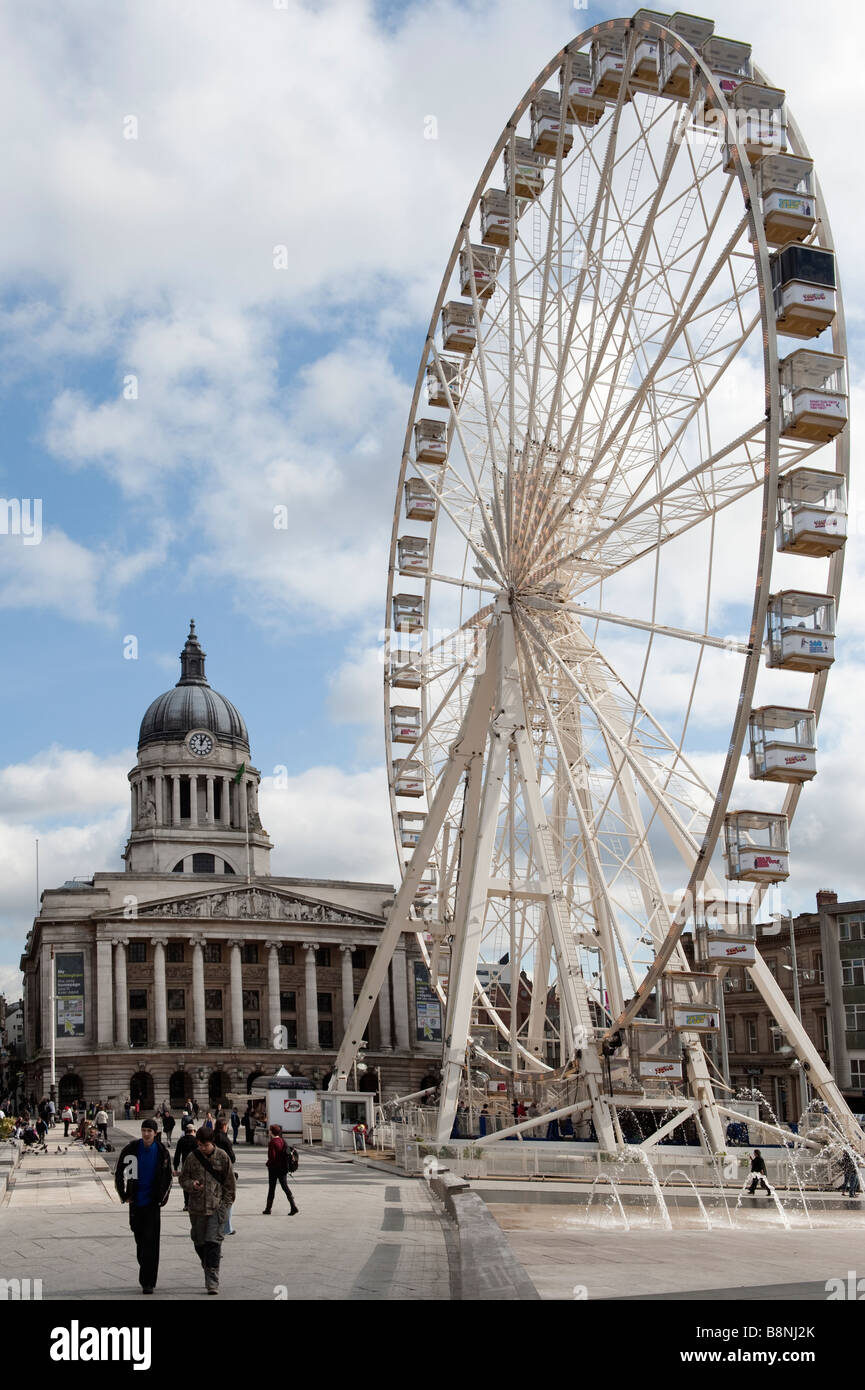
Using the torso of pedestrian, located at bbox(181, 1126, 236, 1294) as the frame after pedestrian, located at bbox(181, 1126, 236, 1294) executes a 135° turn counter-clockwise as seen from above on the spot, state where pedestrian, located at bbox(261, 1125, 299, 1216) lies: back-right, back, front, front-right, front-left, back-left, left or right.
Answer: front-left

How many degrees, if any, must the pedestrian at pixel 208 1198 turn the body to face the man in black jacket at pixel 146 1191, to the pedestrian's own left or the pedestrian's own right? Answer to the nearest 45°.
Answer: approximately 45° to the pedestrian's own right

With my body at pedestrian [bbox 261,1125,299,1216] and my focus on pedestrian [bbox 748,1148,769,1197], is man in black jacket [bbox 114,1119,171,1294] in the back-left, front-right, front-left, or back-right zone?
back-right

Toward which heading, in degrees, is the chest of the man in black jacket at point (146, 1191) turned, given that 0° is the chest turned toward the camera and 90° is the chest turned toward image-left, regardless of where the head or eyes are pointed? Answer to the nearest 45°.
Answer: approximately 0°

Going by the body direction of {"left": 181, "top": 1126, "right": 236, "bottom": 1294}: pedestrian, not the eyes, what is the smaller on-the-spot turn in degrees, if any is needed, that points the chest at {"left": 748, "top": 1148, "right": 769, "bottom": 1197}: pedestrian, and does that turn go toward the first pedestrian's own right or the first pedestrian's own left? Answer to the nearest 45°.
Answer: approximately 135° to the first pedestrian's own left

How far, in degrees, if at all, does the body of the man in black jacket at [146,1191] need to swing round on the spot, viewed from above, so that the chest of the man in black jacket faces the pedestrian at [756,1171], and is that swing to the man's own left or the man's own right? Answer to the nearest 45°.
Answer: approximately 135° to the man's own left

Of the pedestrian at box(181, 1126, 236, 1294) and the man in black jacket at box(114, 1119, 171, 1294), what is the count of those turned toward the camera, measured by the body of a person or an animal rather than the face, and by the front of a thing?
2

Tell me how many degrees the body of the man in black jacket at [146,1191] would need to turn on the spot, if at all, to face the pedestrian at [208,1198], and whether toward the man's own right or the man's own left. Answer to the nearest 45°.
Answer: approximately 135° to the man's own left

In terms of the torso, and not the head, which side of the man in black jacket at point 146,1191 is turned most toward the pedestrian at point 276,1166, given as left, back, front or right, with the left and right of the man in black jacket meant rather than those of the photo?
back
